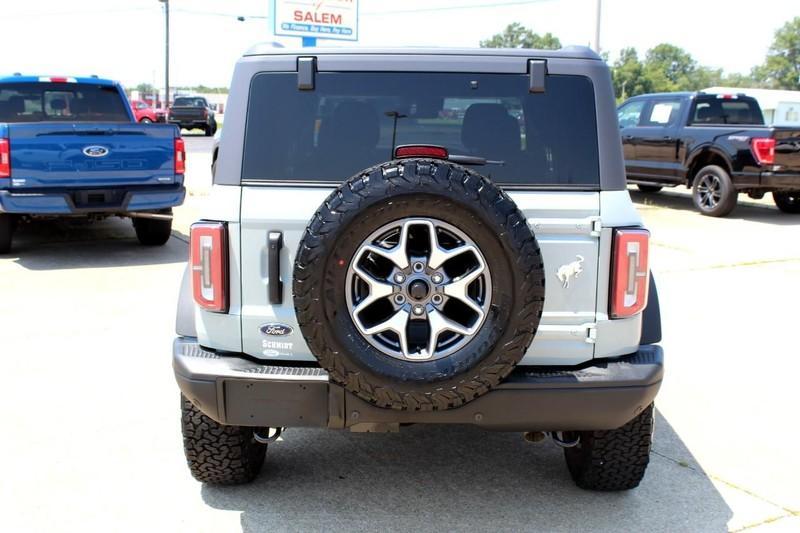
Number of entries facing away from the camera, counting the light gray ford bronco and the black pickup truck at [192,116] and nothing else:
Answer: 2

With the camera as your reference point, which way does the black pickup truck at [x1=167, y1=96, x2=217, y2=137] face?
facing away from the viewer

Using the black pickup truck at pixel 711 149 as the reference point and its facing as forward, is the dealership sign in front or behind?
in front

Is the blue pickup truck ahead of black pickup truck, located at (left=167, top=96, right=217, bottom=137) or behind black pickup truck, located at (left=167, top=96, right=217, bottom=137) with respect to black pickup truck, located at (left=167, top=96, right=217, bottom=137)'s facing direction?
behind

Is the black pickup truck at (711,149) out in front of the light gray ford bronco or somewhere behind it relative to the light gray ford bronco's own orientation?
in front

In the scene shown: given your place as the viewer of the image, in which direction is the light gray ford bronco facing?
facing away from the viewer

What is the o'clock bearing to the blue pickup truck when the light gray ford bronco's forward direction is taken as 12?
The blue pickup truck is roughly at 11 o'clock from the light gray ford bronco.

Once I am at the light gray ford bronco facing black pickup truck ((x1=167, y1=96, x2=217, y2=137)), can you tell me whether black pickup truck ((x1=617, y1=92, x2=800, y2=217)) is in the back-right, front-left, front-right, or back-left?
front-right

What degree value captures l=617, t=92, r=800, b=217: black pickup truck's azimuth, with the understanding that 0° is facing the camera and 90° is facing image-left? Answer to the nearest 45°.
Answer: approximately 135°

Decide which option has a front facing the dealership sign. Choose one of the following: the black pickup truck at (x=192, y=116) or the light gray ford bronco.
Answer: the light gray ford bronco

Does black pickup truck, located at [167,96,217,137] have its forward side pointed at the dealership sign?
no

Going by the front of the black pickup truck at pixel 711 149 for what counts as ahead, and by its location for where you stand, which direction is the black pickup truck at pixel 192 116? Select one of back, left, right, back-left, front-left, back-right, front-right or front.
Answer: front

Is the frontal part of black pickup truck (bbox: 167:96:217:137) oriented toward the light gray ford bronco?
no
